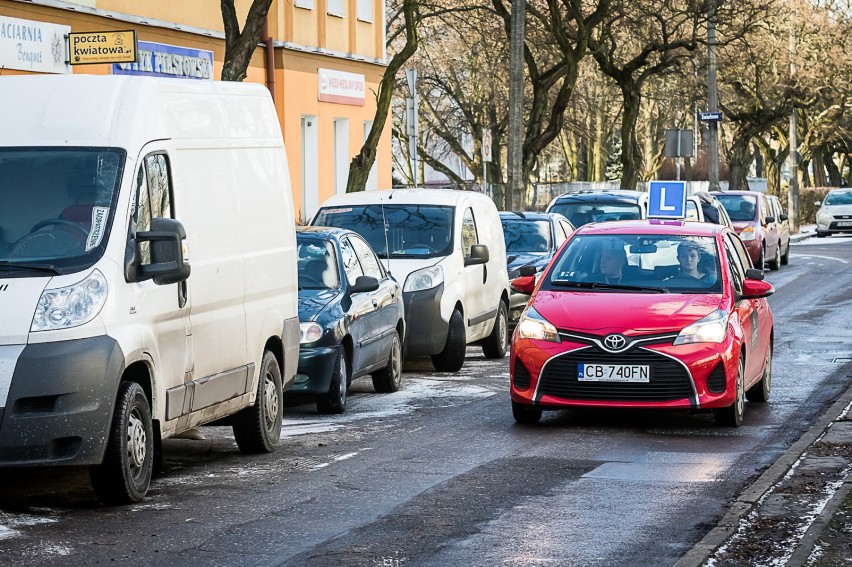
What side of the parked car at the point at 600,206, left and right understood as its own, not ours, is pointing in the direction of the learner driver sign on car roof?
front

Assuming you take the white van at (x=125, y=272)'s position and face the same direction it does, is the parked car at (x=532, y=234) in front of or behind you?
behind

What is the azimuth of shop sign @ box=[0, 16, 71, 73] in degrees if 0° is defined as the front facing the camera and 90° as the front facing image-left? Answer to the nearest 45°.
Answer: approximately 315°

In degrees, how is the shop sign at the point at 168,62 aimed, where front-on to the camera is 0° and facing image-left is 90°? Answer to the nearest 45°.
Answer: approximately 315°

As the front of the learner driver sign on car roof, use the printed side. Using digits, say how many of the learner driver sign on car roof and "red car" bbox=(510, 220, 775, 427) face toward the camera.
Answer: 2

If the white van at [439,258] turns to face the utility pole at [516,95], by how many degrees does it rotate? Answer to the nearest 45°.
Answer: approximately 135° to its right

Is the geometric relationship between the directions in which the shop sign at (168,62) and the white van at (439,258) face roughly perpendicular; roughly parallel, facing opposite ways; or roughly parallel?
roughly perpendicular

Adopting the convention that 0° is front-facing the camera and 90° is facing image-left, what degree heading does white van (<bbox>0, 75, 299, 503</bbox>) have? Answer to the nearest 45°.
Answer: approximately 45°

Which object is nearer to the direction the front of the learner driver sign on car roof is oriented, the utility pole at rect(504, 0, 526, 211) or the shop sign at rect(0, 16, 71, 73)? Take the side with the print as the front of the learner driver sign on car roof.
the shop sign

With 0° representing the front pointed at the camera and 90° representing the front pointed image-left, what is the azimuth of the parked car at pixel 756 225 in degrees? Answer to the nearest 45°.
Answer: approximately 45°
